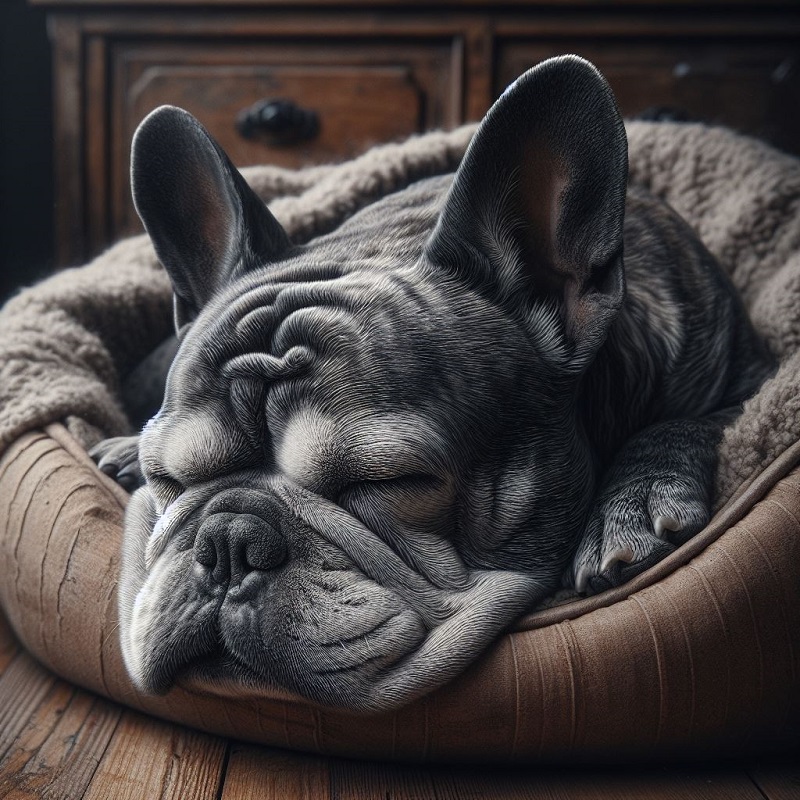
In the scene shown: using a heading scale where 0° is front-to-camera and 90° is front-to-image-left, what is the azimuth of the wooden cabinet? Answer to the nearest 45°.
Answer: approximately 0°

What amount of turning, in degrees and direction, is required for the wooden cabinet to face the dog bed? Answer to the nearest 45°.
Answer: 0° — it already faces it

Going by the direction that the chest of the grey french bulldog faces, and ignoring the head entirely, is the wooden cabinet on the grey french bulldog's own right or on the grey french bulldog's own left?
on the grey french bulldog's own right

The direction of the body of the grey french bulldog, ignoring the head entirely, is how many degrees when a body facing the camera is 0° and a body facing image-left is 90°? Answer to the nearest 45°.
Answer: approximately 45°

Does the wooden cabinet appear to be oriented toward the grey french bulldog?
yes
